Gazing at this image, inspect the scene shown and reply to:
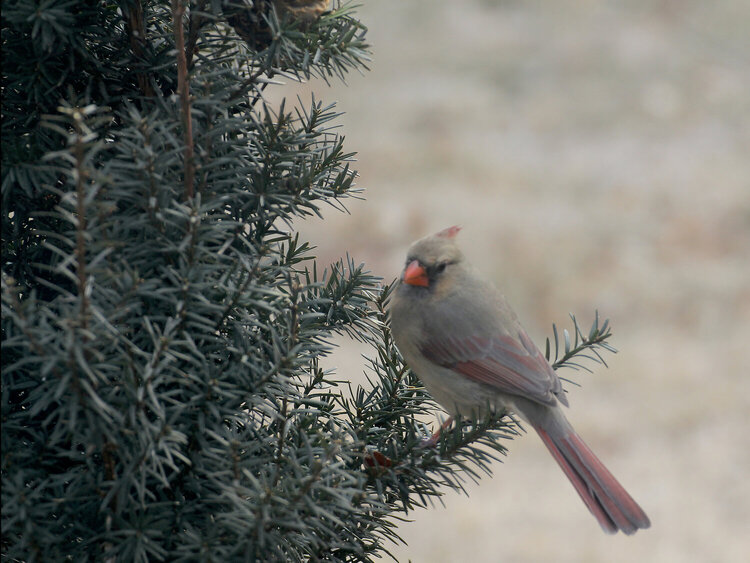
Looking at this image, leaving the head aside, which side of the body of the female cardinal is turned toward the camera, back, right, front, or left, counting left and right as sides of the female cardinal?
left
